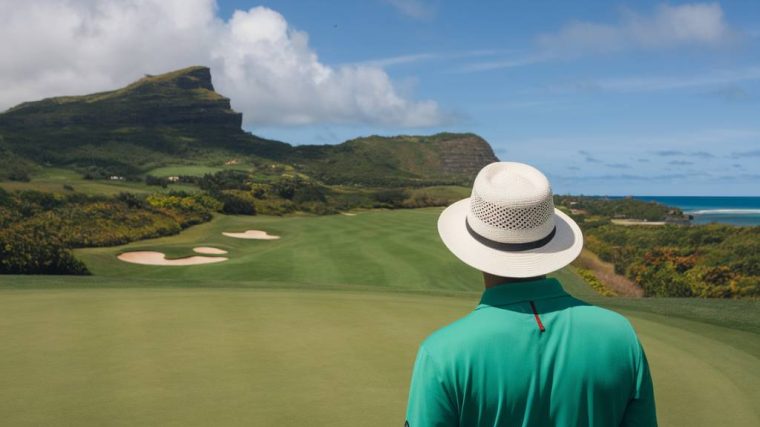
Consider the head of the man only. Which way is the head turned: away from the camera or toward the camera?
away from the camera

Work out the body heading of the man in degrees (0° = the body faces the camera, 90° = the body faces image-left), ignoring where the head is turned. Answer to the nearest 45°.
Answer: approximately 180°

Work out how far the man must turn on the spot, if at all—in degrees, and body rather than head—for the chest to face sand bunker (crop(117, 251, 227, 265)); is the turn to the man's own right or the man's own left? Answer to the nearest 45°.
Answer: approximately 45° to the man's own left

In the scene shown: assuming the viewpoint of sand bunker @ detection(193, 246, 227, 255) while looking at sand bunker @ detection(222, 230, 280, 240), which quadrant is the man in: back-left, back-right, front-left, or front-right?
back-right

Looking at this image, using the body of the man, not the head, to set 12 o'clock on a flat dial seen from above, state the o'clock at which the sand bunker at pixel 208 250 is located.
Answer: The sand bunker is roughly at 11 o'clock from the man.

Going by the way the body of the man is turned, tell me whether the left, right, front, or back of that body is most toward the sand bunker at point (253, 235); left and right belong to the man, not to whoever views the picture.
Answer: front
